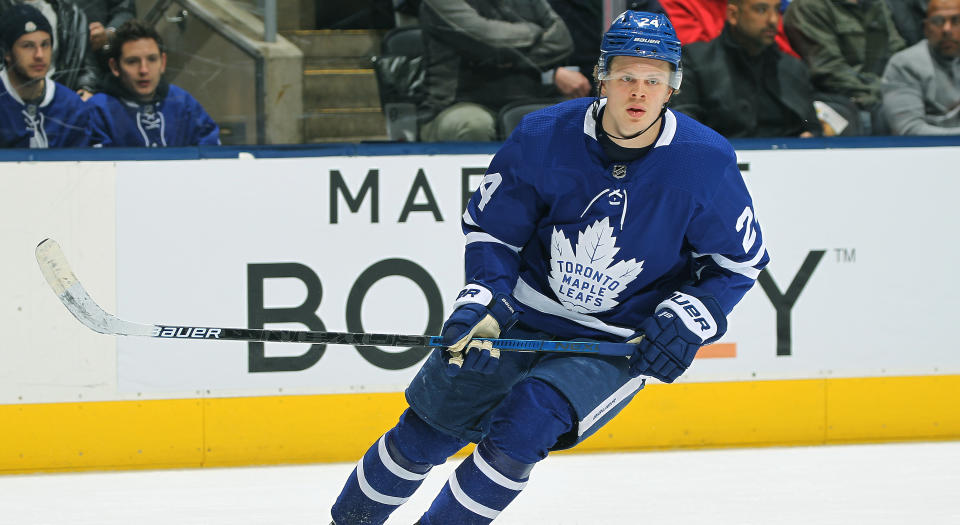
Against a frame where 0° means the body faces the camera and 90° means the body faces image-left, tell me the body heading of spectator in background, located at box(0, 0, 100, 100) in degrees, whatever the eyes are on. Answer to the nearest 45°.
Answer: approximately 0°

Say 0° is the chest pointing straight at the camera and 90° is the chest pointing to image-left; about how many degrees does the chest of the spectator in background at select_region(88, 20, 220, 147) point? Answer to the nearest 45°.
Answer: approximately 0°

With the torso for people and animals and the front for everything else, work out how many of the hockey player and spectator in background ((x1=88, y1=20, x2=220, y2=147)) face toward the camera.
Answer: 2

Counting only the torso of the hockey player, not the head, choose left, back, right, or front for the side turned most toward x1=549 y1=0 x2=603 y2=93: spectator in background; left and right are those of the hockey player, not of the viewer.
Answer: back

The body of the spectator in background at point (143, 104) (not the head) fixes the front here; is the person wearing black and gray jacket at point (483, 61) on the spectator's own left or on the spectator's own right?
on the spectator's own left

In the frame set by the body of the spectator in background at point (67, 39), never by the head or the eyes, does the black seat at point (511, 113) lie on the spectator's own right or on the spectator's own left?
on the spectator's own left

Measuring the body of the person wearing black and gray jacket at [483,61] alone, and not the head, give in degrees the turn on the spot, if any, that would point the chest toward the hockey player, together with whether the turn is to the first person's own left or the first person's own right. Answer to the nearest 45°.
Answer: approximately 45° to the first person's own right

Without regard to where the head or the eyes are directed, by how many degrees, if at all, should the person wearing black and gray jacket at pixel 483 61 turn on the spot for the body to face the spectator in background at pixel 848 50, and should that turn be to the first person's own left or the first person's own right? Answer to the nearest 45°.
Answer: approximately 45° to the first person's own left
